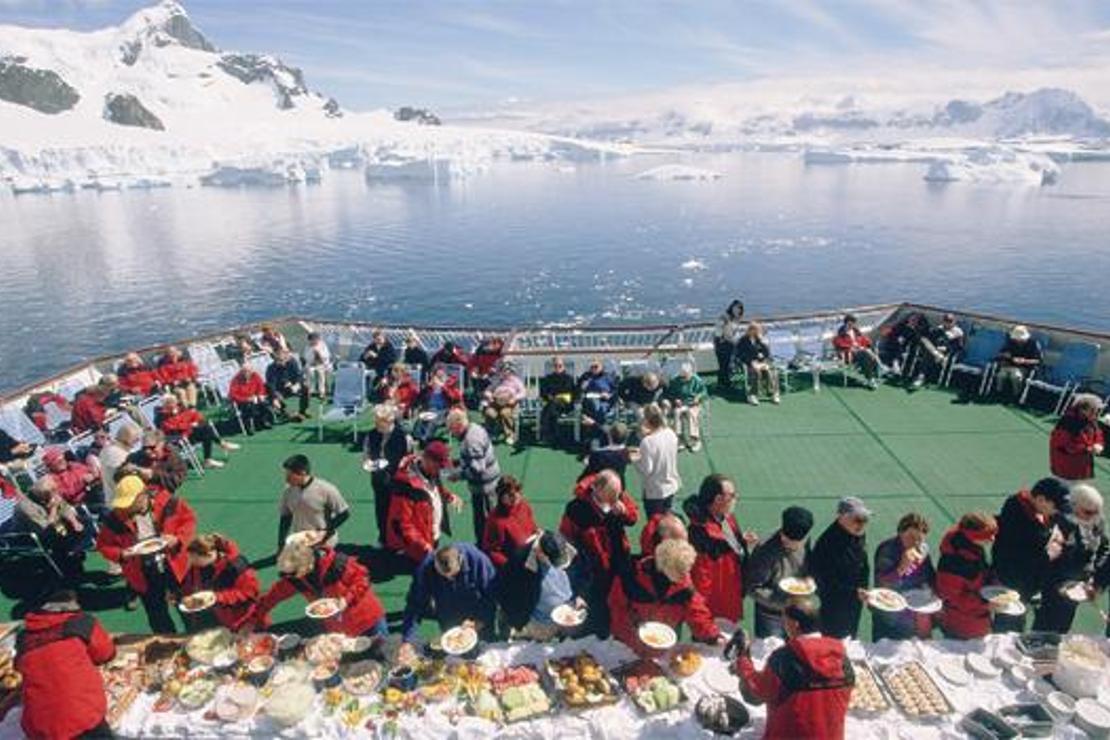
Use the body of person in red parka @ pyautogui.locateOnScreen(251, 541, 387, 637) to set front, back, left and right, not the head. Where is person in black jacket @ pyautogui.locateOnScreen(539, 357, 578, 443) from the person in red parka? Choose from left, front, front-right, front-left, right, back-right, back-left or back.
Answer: back

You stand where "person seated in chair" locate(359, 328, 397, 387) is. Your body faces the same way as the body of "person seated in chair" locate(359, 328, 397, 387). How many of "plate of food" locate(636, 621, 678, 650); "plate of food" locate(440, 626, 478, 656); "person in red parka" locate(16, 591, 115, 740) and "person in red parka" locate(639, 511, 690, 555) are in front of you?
4

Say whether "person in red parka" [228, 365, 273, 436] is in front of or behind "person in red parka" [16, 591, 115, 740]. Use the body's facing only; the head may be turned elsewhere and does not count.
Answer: in front

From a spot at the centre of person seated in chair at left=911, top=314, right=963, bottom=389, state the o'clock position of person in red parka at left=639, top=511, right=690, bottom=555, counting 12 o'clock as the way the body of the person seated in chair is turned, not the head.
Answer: The person in red parka is roughly at 11 o'clock from the person seated in chair.

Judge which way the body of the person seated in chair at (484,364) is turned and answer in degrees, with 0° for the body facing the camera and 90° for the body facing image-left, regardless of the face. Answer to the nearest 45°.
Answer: approximately 45°

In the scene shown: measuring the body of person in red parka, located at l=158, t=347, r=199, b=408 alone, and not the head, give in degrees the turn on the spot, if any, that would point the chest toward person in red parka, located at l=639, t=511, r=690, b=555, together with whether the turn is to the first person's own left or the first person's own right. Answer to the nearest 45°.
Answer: approximately 45° to the first person's own right

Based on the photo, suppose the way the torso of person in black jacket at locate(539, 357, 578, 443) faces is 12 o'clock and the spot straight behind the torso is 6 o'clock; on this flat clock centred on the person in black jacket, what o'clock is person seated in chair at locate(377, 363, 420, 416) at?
The person seated in chair is roughly at 3 o'clock from the person in black jacket.

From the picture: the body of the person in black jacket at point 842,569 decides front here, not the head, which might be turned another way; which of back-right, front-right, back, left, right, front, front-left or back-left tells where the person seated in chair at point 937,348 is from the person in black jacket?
back-left

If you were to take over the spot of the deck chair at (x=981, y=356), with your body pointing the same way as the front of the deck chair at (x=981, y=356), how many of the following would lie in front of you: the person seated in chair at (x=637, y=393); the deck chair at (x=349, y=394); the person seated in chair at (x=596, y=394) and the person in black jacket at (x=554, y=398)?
4
